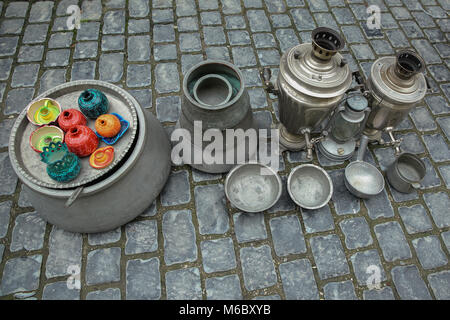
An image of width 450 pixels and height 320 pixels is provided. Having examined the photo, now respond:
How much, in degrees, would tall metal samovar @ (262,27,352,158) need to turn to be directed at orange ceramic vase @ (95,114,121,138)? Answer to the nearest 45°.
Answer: approximately 90° to its right

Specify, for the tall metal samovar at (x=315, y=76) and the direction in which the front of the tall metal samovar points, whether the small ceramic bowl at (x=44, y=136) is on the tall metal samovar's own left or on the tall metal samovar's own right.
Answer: on the tall metal samovar's own right

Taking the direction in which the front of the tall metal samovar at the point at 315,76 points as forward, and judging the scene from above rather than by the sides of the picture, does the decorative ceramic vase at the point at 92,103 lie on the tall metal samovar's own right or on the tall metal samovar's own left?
on the tall metal samovar's own right

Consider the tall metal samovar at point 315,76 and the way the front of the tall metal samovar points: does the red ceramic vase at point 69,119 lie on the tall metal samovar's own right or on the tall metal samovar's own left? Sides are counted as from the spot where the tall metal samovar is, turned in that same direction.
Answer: on the tall metal samovar's own right

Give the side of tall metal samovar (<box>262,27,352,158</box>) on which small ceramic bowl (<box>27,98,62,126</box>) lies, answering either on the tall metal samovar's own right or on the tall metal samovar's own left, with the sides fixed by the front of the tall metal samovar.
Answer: on the tall metal samovar's own right

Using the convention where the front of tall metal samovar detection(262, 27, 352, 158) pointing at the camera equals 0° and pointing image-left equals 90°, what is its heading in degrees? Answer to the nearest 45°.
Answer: approximately 0°
